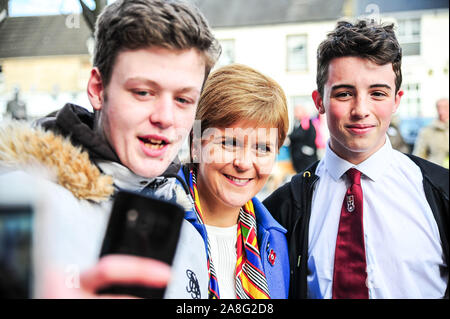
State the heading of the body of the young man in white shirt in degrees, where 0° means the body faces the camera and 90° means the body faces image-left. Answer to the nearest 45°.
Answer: approximately 0°

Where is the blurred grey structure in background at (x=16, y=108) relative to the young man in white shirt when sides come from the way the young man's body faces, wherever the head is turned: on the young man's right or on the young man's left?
on the young man's right

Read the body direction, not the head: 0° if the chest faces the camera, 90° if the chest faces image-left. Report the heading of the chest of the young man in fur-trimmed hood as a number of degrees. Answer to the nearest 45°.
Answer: approximately 315°

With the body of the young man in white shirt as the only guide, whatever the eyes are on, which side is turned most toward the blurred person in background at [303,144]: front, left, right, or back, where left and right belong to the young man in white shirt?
back

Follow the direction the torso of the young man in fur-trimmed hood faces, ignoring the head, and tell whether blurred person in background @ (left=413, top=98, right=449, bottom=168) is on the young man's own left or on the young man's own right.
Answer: on the young man's own left

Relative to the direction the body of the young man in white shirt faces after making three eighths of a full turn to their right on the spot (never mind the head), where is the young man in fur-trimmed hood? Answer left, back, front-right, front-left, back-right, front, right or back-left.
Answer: left
